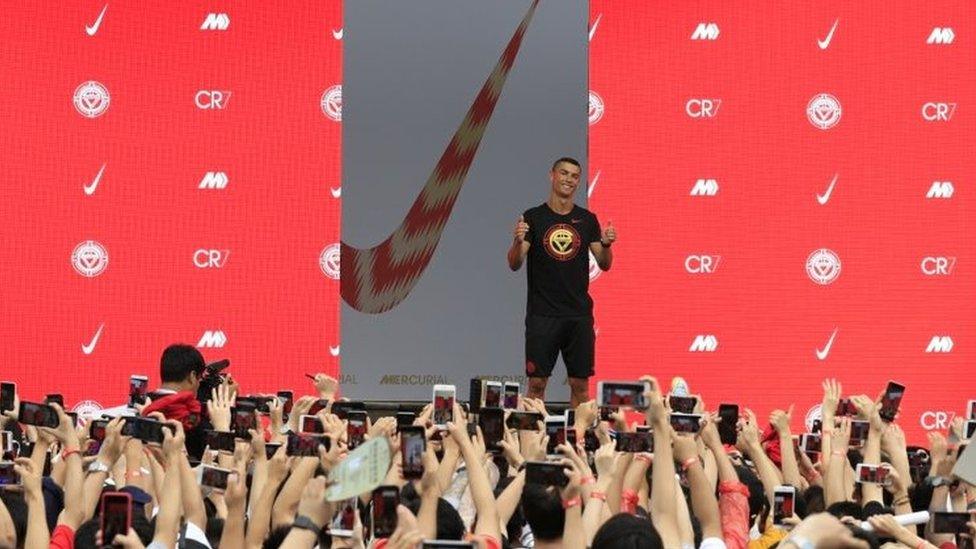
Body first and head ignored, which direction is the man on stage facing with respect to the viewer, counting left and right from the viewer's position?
facing the viewer
